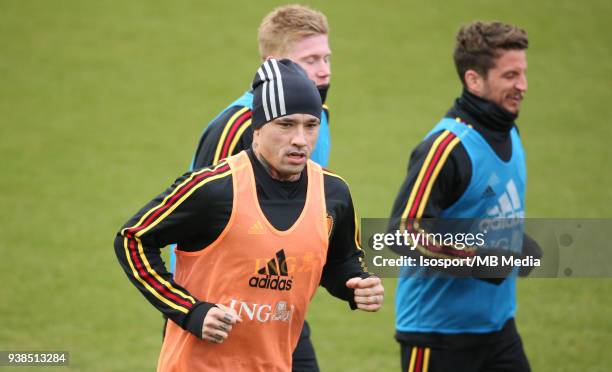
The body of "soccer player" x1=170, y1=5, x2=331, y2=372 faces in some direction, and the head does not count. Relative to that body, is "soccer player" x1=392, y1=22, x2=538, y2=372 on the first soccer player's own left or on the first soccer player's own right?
on the first soccer player's own left

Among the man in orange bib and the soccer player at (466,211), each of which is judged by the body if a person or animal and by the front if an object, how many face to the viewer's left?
0

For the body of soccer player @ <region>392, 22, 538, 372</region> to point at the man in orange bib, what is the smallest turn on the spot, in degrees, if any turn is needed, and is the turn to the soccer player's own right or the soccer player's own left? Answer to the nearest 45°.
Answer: approximately 90° to the soccer player's own right

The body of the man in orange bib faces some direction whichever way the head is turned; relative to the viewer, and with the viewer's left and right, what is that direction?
facing the viewer and to the right of the viewer

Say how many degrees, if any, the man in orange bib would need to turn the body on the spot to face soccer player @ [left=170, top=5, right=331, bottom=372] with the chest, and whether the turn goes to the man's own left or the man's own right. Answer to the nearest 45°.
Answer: approximately 135° to the man's own left

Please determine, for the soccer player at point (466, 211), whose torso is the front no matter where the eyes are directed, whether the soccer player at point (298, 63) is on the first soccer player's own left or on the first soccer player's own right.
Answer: on the first soccer player's own right

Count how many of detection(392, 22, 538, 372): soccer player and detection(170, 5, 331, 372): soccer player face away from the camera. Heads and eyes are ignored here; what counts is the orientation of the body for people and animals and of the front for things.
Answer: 0

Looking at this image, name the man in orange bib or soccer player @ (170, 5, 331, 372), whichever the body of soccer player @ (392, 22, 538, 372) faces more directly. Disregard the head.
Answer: the man in orange bib

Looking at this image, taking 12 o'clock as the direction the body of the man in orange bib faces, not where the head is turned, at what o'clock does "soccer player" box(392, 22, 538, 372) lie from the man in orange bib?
The soccer player is roughly at 9 o'clock from the man in orange bib.

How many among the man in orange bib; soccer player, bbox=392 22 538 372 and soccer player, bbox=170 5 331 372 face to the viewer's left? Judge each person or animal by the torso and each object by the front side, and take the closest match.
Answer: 0

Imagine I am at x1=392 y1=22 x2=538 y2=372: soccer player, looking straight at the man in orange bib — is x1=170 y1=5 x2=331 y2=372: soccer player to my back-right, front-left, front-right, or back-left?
front-right

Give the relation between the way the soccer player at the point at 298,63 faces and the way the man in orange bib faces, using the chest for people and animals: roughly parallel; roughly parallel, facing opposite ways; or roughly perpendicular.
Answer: roughly parallel

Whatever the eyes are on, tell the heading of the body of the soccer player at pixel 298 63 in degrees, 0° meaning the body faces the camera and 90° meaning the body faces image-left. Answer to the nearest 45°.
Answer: approximately 315°

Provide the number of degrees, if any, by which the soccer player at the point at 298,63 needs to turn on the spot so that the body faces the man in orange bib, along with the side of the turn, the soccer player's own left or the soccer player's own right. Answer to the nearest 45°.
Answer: approximately 45° to the soccer player's own right
